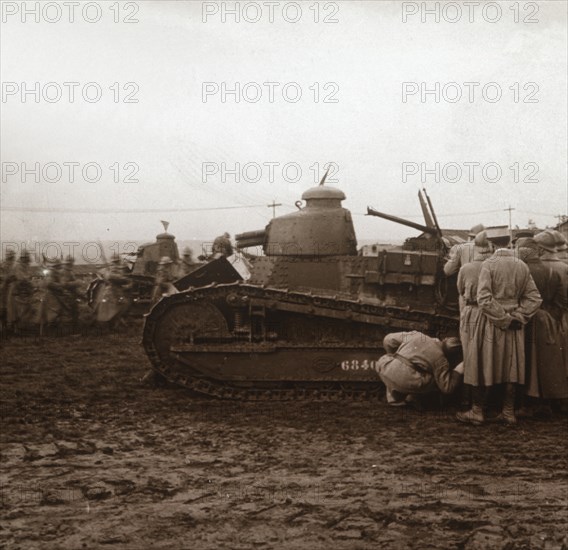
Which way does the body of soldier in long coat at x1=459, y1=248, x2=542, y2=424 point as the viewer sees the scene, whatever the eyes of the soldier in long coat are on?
away from the camera

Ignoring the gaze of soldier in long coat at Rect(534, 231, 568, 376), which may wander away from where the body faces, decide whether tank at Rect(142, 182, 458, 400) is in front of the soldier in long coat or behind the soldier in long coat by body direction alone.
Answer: in front

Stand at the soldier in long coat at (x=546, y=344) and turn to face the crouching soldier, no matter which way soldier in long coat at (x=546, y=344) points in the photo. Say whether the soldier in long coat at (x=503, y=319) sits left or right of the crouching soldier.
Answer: left

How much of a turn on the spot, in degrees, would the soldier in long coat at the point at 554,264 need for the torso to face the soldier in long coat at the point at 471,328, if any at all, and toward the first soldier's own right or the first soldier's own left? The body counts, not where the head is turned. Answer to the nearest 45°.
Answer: approximately 45° to the first soldier's own left

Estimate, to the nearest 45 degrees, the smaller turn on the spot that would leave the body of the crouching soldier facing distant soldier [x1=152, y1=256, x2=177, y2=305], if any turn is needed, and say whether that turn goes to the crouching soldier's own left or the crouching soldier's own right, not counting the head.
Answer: approximately 90° to the crouching soldier's own left

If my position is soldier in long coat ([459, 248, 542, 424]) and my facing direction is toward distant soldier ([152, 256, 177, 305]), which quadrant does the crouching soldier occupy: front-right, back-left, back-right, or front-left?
front-left

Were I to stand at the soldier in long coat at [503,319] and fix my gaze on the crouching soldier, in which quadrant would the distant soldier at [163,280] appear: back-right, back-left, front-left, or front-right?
front-right
